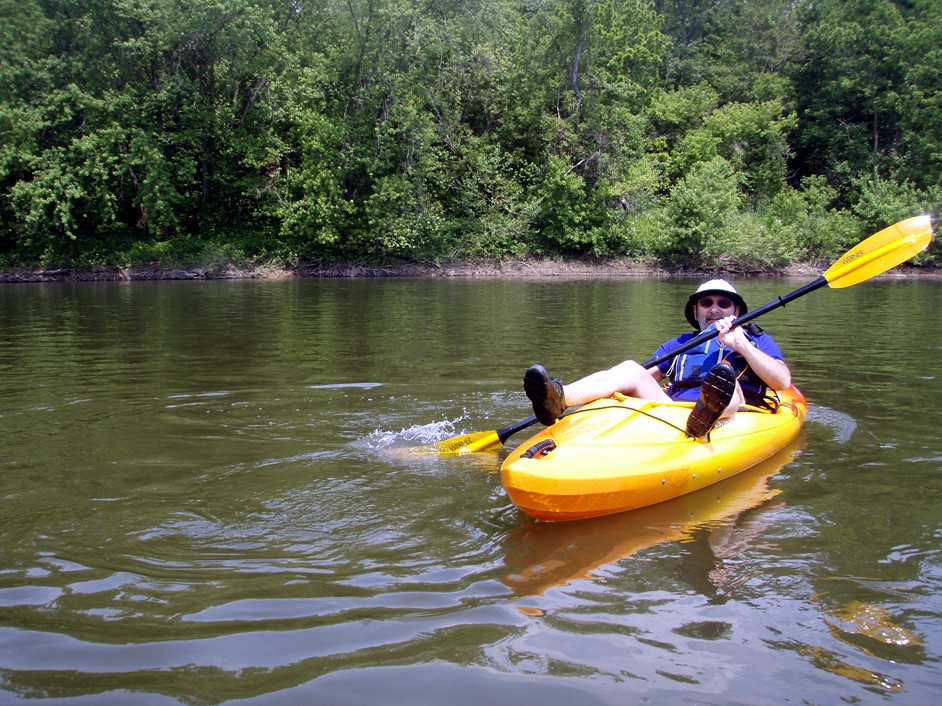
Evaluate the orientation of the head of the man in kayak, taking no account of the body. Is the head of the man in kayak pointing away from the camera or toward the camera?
toward the camera

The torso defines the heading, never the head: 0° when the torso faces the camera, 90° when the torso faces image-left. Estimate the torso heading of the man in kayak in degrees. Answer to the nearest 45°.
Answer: approximately 45°

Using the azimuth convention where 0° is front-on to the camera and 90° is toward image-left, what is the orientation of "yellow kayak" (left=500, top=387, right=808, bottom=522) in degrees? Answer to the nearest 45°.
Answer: approximately 45°
